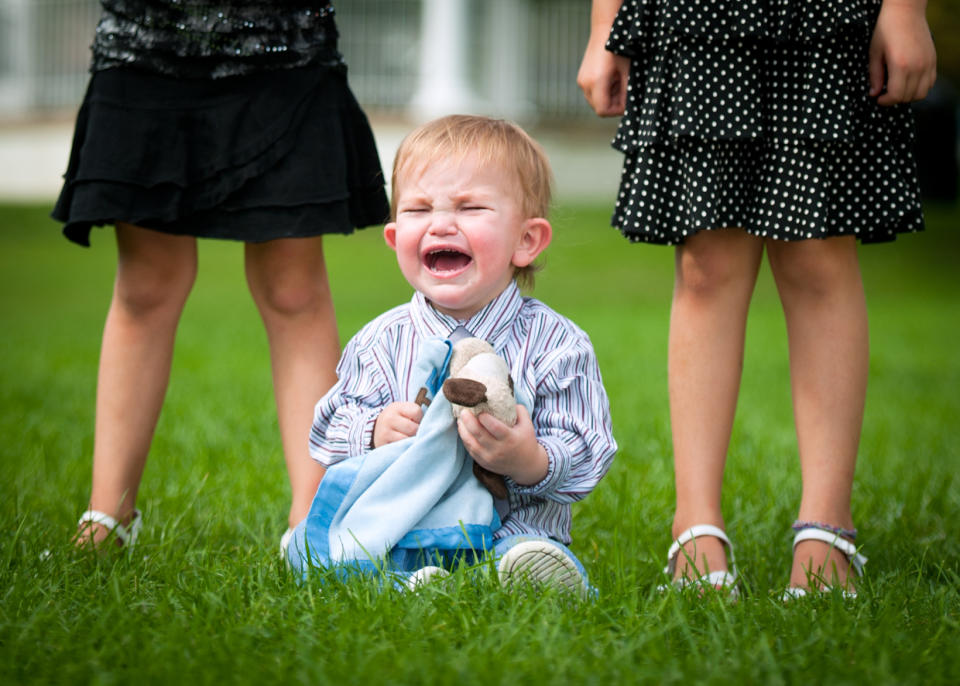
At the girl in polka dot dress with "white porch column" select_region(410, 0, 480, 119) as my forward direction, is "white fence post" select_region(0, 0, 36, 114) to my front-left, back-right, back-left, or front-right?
front-left

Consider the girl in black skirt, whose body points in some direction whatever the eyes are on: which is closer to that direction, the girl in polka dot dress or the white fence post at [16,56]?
the girl in polka dot dress

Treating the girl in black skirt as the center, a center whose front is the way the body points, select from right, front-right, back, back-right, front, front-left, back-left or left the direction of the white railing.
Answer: back

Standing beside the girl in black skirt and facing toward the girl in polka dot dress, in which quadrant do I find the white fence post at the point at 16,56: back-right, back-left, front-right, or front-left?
back-left

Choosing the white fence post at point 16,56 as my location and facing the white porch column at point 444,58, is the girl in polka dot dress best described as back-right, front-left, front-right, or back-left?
front-right

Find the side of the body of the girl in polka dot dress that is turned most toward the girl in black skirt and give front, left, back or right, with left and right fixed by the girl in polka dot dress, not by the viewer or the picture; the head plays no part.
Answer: right

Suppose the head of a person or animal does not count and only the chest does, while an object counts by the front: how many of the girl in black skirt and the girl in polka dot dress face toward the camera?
2

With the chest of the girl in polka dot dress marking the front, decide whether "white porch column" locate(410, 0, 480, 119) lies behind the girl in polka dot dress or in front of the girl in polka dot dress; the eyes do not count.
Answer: behind

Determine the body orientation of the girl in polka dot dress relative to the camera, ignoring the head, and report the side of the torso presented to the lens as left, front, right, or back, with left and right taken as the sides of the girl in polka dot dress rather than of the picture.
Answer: front

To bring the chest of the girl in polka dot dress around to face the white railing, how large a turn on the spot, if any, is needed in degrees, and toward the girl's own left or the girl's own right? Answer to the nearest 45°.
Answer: approximately 180°

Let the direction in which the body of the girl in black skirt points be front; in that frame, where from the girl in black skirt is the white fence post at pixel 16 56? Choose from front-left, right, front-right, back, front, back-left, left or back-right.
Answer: back
